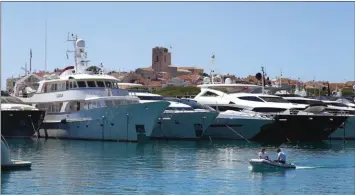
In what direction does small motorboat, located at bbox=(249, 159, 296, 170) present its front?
to the viewer's left

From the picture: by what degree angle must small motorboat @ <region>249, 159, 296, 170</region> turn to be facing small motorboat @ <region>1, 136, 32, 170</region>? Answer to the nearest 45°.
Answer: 0° — it already faces it
